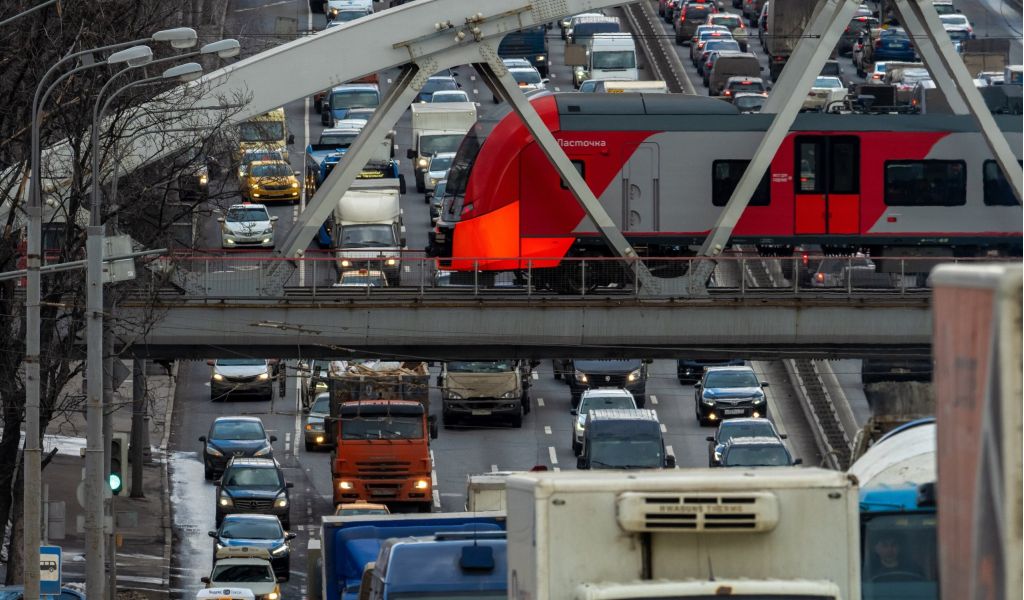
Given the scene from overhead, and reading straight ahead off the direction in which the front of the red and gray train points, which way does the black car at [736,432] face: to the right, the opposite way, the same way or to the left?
to the left

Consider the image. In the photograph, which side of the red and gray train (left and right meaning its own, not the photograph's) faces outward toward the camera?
left

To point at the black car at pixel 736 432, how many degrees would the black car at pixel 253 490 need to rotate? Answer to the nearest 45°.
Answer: approximately 90° to its left

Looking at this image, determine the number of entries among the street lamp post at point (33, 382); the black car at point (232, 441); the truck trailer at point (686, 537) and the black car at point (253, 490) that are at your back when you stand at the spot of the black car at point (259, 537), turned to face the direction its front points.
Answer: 2

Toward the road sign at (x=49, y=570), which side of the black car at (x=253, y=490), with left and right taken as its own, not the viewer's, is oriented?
front

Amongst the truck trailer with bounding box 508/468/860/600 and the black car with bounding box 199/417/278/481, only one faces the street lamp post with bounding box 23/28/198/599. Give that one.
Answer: the black car

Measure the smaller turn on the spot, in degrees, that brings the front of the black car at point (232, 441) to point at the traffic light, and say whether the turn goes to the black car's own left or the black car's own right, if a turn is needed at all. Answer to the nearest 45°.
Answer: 0° — it already faces it

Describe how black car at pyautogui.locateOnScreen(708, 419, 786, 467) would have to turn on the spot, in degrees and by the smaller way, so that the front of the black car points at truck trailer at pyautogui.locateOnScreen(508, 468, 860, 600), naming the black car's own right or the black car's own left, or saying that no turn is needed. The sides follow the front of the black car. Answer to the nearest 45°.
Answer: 0° — it already faces it

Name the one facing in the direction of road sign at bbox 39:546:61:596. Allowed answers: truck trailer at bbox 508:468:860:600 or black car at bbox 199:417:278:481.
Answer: the black car

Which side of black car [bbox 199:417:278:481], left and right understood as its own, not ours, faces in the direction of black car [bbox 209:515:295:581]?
front
